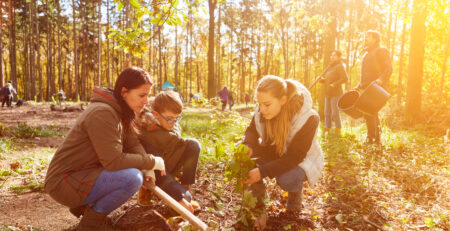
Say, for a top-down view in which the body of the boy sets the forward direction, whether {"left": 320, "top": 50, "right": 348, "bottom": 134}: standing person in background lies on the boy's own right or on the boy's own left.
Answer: on the boy's own left

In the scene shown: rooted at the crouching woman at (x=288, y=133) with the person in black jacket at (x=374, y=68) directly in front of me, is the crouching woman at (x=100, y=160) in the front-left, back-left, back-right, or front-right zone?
back-left

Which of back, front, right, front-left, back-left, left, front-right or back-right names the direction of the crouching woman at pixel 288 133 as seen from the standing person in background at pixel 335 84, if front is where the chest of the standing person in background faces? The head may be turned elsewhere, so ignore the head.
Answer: front-left

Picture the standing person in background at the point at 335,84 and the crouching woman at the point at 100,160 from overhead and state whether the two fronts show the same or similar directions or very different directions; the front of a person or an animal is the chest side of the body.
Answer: very different directions

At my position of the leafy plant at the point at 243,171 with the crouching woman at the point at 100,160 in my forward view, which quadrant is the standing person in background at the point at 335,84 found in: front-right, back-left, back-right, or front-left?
back-right

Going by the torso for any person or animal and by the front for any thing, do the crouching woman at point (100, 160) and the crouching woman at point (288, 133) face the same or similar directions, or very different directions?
very different directions

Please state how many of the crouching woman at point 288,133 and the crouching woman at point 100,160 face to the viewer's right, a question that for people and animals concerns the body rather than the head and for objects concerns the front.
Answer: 1

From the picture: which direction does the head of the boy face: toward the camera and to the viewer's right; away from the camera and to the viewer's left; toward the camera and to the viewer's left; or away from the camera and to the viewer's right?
toward the camera and to the viewer's right

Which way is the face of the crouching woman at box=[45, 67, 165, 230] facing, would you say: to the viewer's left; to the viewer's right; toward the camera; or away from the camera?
to the viewer's right

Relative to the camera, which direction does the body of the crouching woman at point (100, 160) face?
to the viewer's right
